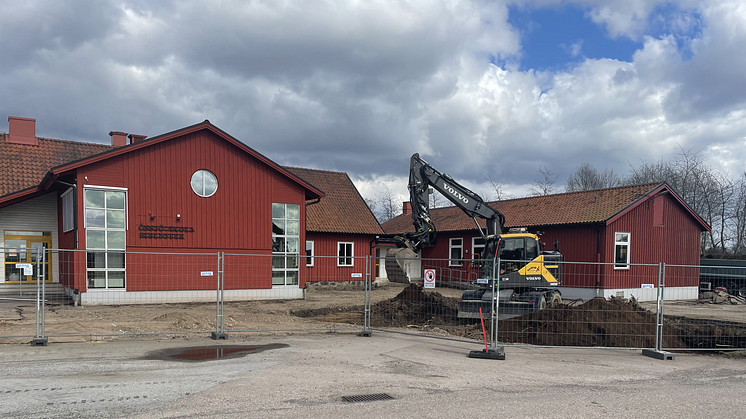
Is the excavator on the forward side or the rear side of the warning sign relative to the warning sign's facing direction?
on the rear side

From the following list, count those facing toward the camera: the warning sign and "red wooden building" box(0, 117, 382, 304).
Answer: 2

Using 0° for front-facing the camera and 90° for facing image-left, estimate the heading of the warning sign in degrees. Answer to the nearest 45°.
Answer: approximately 0°

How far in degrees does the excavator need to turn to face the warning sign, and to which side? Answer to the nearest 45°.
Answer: approximately 45° to its left

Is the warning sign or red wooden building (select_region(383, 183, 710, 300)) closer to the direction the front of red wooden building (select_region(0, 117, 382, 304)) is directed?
the warning sign

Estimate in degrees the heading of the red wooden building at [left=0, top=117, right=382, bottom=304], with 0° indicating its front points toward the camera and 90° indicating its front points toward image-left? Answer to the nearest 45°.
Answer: approximately 0°

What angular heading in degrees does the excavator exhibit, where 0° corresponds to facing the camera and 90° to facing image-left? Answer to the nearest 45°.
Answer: approximately 45°
